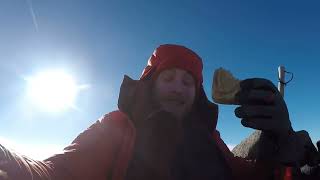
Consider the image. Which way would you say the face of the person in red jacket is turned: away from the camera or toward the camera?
toward the camera

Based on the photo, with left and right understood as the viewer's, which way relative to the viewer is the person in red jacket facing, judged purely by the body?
facing the viewer
